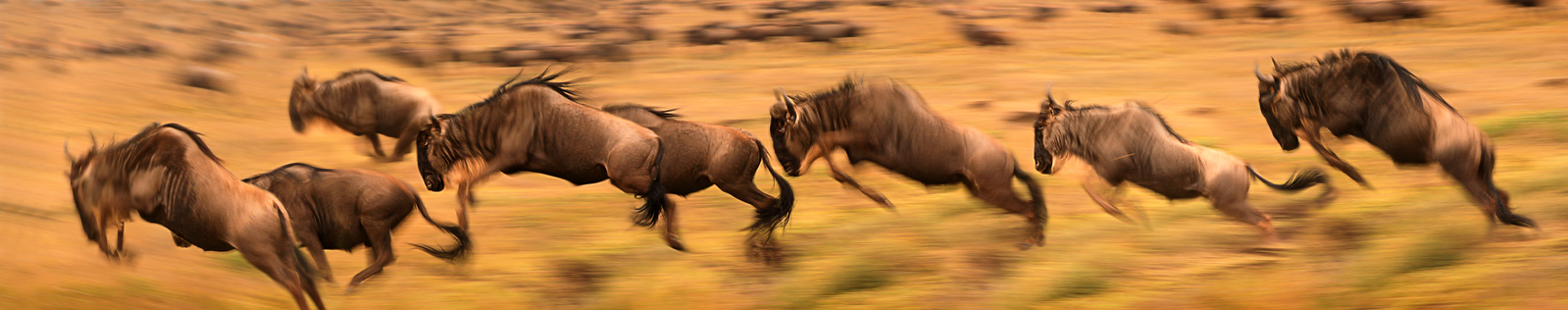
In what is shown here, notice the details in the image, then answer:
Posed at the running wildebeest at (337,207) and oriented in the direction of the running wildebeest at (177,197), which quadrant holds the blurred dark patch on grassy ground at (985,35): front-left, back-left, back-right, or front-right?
back-right

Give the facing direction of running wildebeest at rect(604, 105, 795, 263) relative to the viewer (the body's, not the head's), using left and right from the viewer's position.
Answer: facing to the left of the viewer

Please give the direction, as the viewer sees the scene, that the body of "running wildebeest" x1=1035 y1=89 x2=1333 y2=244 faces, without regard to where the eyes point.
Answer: to the viewer's left

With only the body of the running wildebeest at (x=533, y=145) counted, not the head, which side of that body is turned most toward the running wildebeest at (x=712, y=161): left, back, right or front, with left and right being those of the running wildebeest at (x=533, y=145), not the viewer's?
back

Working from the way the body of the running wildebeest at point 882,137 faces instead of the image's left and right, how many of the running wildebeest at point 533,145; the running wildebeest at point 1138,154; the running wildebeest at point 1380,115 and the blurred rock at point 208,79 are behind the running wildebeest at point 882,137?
2

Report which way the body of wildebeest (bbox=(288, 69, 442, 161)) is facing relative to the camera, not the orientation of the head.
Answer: to the viewer's left

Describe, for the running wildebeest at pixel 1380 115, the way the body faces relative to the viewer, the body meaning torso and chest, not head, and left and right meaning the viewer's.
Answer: facing to the left of the viewer

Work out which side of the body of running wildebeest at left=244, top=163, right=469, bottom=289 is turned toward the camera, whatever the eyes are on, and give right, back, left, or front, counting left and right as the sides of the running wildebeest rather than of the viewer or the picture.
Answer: left

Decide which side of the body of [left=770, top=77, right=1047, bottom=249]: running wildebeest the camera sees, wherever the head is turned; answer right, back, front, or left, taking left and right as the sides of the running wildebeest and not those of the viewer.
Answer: left

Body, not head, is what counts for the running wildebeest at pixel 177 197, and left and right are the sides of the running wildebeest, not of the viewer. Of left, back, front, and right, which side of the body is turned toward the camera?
left

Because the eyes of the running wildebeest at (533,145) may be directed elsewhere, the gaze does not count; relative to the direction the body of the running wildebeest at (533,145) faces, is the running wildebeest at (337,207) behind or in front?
in front

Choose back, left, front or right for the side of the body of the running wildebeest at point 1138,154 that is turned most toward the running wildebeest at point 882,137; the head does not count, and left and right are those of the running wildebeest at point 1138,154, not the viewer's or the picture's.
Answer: front

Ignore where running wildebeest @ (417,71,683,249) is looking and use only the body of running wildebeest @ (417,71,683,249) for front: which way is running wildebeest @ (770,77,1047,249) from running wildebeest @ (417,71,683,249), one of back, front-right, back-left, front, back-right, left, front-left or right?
back

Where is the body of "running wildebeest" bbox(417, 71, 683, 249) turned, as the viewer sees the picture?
to the viewer's left
